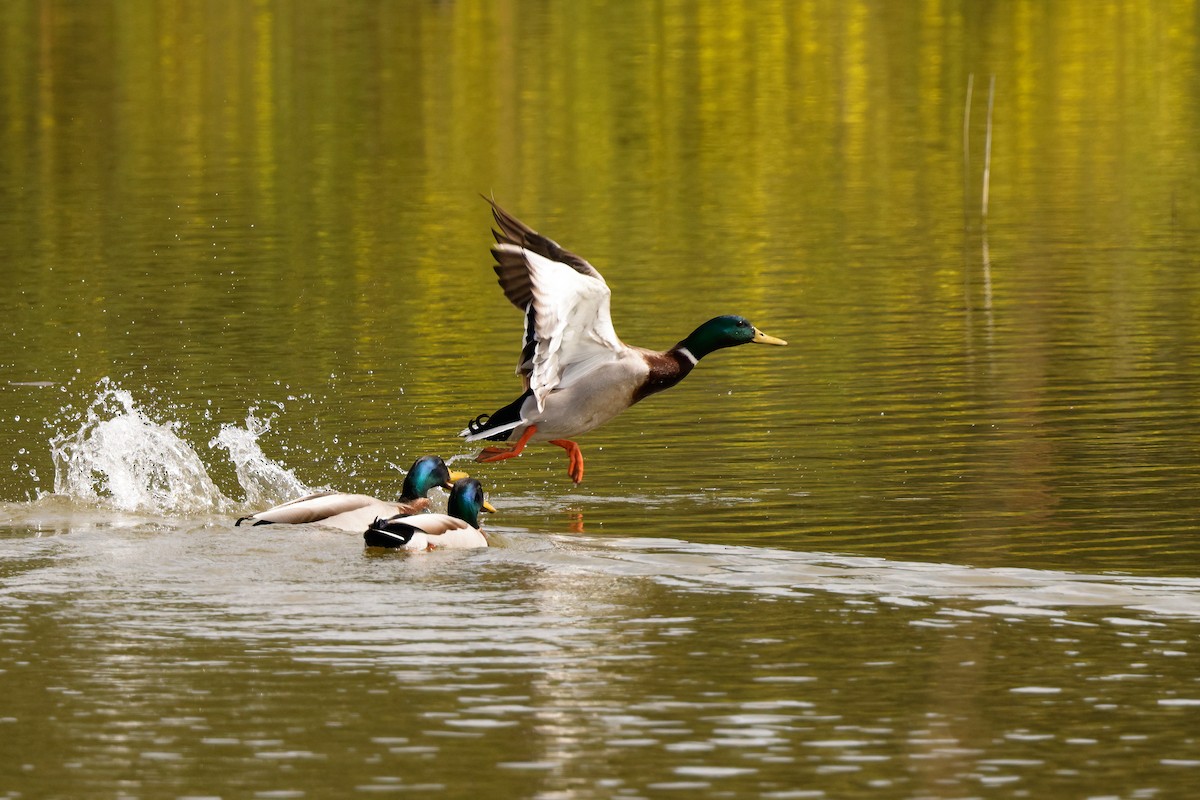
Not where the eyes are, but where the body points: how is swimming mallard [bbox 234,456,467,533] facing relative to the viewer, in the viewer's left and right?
facing to the right of the viewer

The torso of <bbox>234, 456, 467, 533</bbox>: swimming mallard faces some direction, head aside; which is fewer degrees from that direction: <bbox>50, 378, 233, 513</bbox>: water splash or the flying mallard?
the flying mallard

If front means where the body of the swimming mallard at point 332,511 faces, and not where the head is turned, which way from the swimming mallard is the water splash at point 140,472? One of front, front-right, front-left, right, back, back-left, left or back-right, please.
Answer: back-left

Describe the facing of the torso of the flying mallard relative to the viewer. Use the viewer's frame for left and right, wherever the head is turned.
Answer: facing to the right of the viewer

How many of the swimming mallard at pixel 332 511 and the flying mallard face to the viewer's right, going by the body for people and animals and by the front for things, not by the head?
2

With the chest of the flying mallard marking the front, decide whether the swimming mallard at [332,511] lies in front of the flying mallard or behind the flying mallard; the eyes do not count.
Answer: behind

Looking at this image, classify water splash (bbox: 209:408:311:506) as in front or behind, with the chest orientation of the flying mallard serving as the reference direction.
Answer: behind

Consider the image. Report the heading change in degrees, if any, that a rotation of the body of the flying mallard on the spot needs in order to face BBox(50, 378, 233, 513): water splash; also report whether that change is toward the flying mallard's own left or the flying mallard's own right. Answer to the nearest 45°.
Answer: approximately 180°

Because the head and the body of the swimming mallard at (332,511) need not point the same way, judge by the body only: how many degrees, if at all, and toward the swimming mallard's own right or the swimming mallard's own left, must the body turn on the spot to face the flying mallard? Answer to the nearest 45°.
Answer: approximately 45° to the swimming mallard's own left
